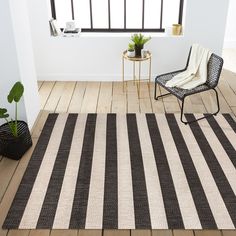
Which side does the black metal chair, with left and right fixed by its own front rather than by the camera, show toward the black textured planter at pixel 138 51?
right

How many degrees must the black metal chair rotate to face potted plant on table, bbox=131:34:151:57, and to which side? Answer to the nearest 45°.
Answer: approximately 90° to its right

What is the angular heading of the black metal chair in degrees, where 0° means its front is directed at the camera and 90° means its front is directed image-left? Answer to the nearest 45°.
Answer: approximately 45°
